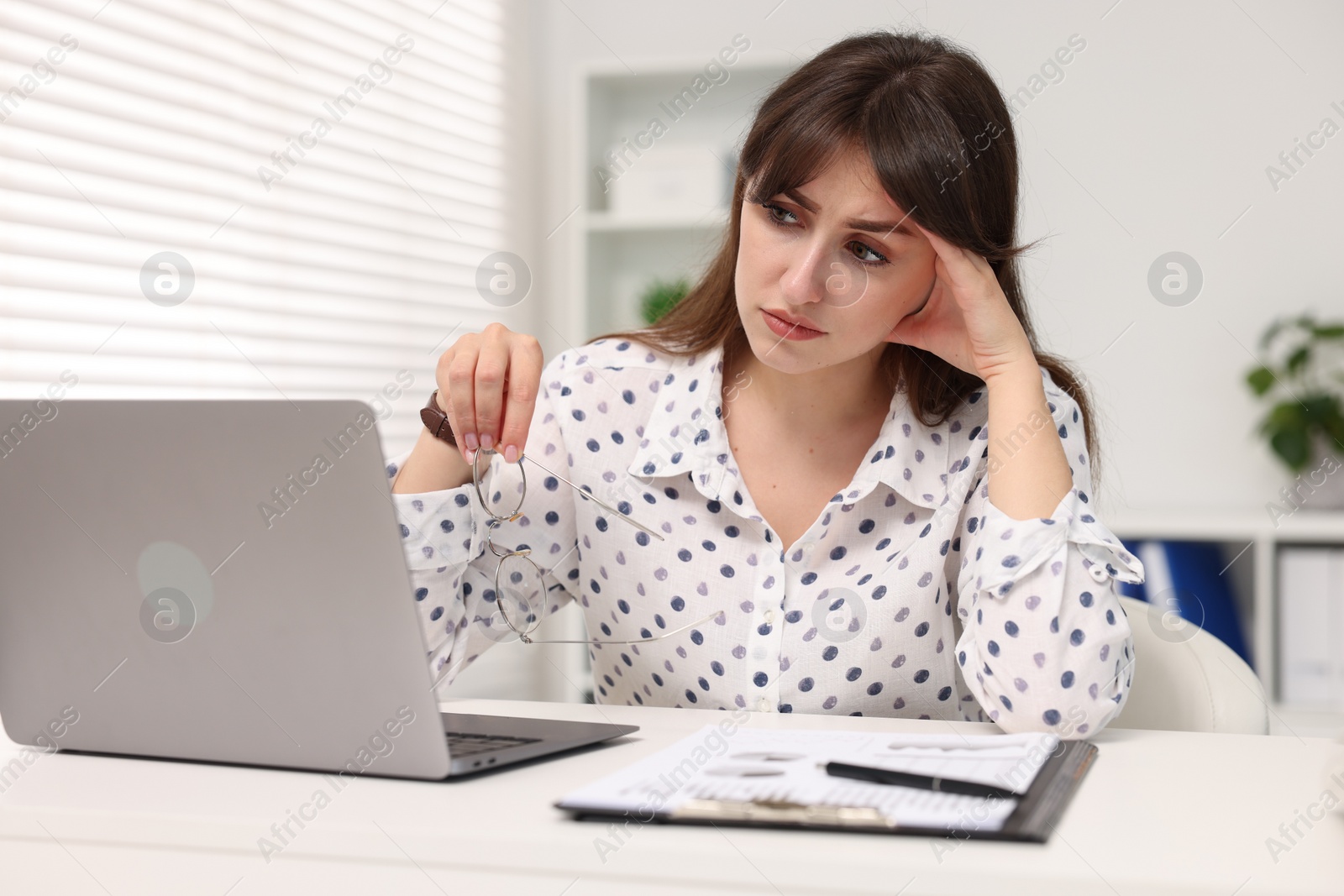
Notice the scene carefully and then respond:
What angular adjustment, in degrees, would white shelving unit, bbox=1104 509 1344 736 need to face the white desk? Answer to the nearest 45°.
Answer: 0° — it already faces it

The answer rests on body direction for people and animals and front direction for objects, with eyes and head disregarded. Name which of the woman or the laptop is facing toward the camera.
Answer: the woman

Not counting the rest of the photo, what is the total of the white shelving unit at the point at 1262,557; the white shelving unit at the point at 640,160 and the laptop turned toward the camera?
2

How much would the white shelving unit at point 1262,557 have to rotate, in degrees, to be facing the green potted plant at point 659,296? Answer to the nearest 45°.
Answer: approximately 90° to its right

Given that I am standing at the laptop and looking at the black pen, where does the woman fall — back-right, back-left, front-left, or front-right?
front-left

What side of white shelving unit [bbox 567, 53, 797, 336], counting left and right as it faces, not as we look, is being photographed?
front

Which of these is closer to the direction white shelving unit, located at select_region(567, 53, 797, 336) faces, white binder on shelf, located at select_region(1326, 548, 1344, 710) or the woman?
the woman

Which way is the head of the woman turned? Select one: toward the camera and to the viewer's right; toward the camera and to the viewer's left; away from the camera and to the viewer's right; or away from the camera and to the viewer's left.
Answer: toward the camera and to the viewer's left

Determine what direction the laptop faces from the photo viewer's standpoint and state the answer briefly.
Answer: facing away from the viewer and to the right of the viewer

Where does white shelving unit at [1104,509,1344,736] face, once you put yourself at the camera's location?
facing the viewer

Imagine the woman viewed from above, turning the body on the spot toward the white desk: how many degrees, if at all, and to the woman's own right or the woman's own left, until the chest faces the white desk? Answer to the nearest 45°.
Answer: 0° — they already face it

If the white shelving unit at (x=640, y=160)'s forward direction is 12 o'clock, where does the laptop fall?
The laptop is roughly at 12 o'clock from the white shelving unit.

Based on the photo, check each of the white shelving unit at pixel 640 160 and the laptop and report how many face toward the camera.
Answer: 1

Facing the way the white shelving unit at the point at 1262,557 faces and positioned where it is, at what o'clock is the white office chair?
The white office chair is roughly at 12 o'clock from the white shelving unit.

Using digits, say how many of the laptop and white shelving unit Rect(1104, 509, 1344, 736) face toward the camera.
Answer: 1

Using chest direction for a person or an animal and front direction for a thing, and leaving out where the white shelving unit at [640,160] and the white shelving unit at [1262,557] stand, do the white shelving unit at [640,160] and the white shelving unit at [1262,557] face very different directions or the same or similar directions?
same or similar directions
